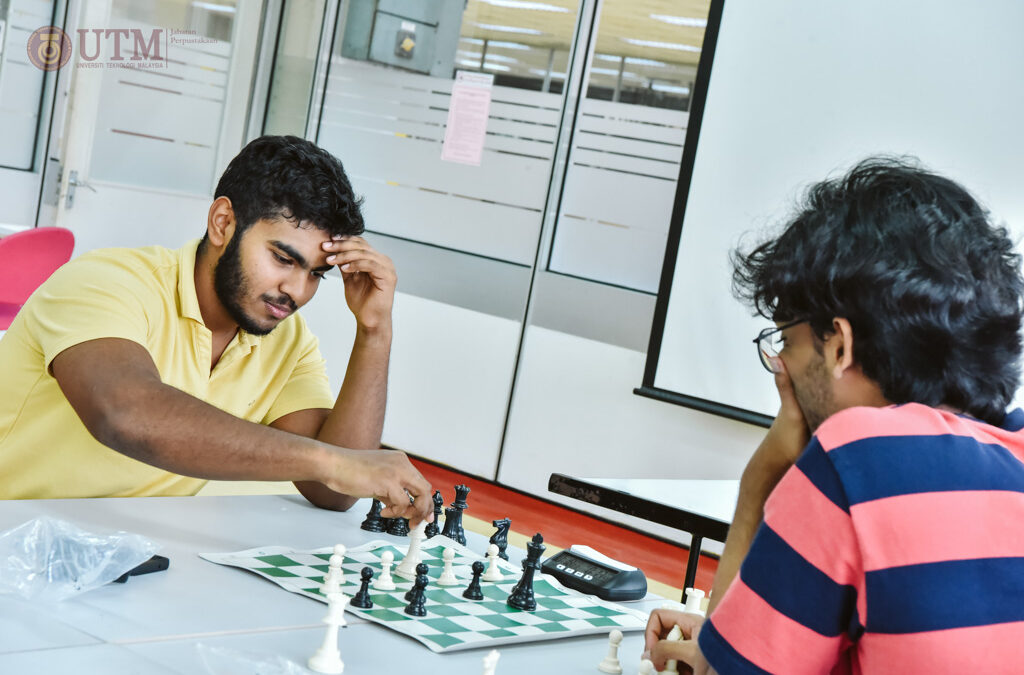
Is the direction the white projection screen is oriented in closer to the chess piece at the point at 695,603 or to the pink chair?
the chess piece

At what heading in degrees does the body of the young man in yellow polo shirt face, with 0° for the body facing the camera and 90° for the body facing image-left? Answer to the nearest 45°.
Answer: approximately 315°

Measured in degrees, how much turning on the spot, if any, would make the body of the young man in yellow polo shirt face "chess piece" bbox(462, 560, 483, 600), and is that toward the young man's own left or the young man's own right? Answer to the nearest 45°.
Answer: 0° — they already face it

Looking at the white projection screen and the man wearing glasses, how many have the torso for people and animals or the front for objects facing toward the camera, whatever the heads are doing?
1

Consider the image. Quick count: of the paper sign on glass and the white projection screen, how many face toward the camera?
2

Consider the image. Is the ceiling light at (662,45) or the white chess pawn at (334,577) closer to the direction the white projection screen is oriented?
the white chess pawn

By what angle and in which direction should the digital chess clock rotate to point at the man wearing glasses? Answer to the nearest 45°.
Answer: approximately 45° to its left

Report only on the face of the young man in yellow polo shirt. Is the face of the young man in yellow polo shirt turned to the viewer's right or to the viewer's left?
to the viewer's right

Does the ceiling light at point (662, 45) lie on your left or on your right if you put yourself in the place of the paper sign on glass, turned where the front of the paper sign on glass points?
on your left

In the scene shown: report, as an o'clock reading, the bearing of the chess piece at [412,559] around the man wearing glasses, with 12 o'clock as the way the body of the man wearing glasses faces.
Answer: The chess piece is roughly at 12 o'clock from the man wearing glasses.
